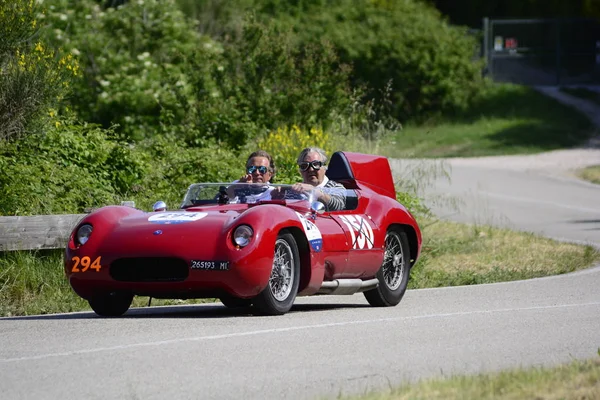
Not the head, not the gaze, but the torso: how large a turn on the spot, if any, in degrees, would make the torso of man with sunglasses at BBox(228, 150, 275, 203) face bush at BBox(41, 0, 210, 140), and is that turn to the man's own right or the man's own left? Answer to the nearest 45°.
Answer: approximately 135° to the man's own right

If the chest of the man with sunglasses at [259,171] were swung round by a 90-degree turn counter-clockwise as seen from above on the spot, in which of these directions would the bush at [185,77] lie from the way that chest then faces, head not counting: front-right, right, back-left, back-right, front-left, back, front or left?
back-left

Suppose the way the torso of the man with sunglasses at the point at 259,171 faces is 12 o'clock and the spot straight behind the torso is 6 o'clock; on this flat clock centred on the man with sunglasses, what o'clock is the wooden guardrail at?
The wooden guardrail is roughly at 2 o'clock from the man with sunglasses.

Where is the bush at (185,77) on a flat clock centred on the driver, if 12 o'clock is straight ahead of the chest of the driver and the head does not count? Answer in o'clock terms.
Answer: The bush is roughly at 4 o'clock from the driver.

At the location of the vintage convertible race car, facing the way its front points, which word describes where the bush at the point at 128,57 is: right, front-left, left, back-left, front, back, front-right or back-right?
back-right

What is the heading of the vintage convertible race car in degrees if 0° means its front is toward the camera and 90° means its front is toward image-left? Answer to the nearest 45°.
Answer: approximately 45°
